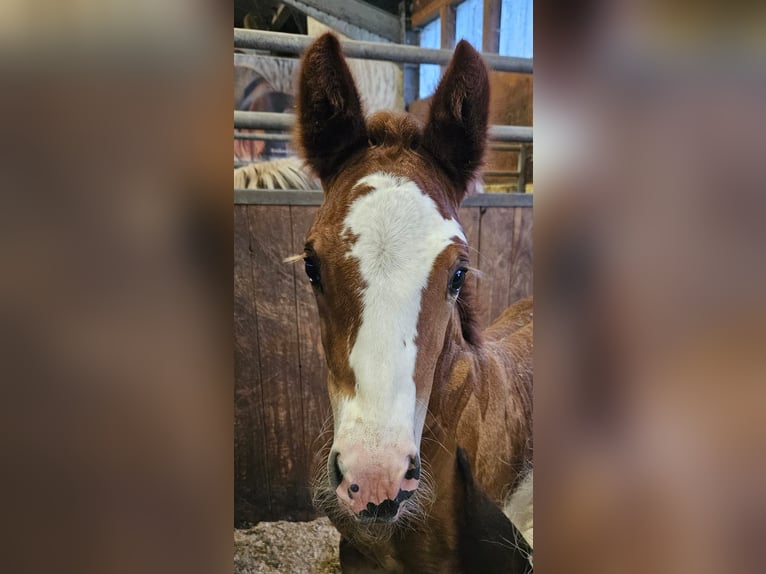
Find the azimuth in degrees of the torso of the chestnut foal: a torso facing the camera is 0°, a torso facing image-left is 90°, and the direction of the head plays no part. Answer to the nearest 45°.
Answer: approximately 45°
